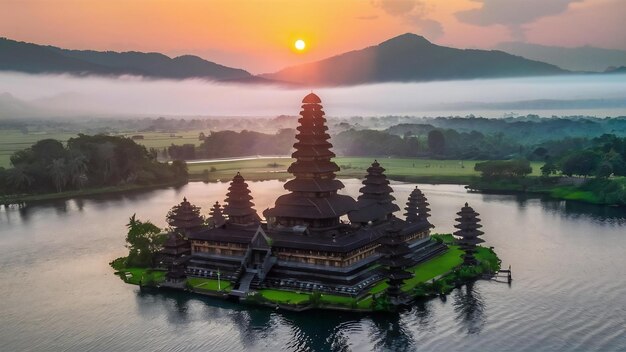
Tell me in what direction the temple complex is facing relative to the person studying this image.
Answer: facing the viewer and to the left of the viewer
